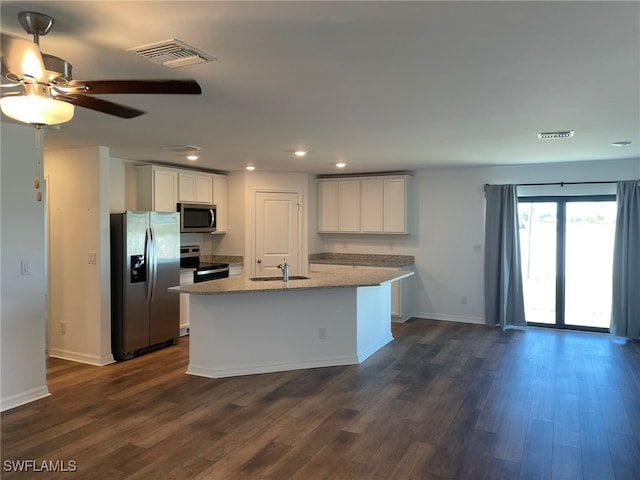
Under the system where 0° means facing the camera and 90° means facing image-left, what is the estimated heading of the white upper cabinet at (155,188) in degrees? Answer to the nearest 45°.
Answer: approximately 315°

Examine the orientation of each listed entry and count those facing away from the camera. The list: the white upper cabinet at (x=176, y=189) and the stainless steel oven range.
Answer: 0

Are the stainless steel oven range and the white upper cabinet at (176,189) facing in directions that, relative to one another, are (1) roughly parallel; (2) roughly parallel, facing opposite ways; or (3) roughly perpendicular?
roughly parallel

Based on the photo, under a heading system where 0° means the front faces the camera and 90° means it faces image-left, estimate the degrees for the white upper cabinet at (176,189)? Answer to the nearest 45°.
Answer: approximately 315°

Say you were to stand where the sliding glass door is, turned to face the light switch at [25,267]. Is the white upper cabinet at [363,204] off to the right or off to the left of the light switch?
right

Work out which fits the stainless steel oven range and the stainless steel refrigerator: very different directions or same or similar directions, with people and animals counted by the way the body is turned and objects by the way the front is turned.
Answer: same or similar directions

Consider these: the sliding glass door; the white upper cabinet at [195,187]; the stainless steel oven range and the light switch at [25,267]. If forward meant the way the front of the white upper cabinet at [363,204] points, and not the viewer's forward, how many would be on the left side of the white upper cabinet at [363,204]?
1

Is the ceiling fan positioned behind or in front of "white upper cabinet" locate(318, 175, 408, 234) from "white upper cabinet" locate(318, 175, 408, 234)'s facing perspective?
in front

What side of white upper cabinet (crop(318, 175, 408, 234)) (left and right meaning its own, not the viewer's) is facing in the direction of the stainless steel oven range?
right

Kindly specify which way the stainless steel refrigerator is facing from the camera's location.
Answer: facing the viewer and to the right of the viewer

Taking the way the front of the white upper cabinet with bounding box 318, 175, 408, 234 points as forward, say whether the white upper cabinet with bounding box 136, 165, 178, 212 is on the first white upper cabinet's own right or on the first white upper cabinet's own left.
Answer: on the first white upper cabinet's own right

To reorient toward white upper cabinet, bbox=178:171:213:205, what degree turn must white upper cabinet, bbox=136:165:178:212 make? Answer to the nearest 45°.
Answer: approximately 90° to its left

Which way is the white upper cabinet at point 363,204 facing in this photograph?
toward the camera

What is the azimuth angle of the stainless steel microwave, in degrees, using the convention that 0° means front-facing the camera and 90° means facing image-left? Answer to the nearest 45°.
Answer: approximately 315°

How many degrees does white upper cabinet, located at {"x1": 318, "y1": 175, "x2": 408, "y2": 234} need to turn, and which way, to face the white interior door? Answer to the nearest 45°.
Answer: approximately 90° to its right

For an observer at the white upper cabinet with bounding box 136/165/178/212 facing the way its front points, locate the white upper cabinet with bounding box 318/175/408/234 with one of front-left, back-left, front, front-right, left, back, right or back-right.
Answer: front-left

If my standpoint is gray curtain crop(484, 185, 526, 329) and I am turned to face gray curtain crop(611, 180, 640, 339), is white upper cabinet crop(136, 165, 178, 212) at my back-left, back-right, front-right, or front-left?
back-right

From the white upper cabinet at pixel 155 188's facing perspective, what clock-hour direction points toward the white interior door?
The white interior door is roughly at 10 o'clock from the white upper cabinet.

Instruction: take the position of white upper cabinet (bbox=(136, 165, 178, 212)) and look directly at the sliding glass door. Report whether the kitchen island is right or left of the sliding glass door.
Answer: right
